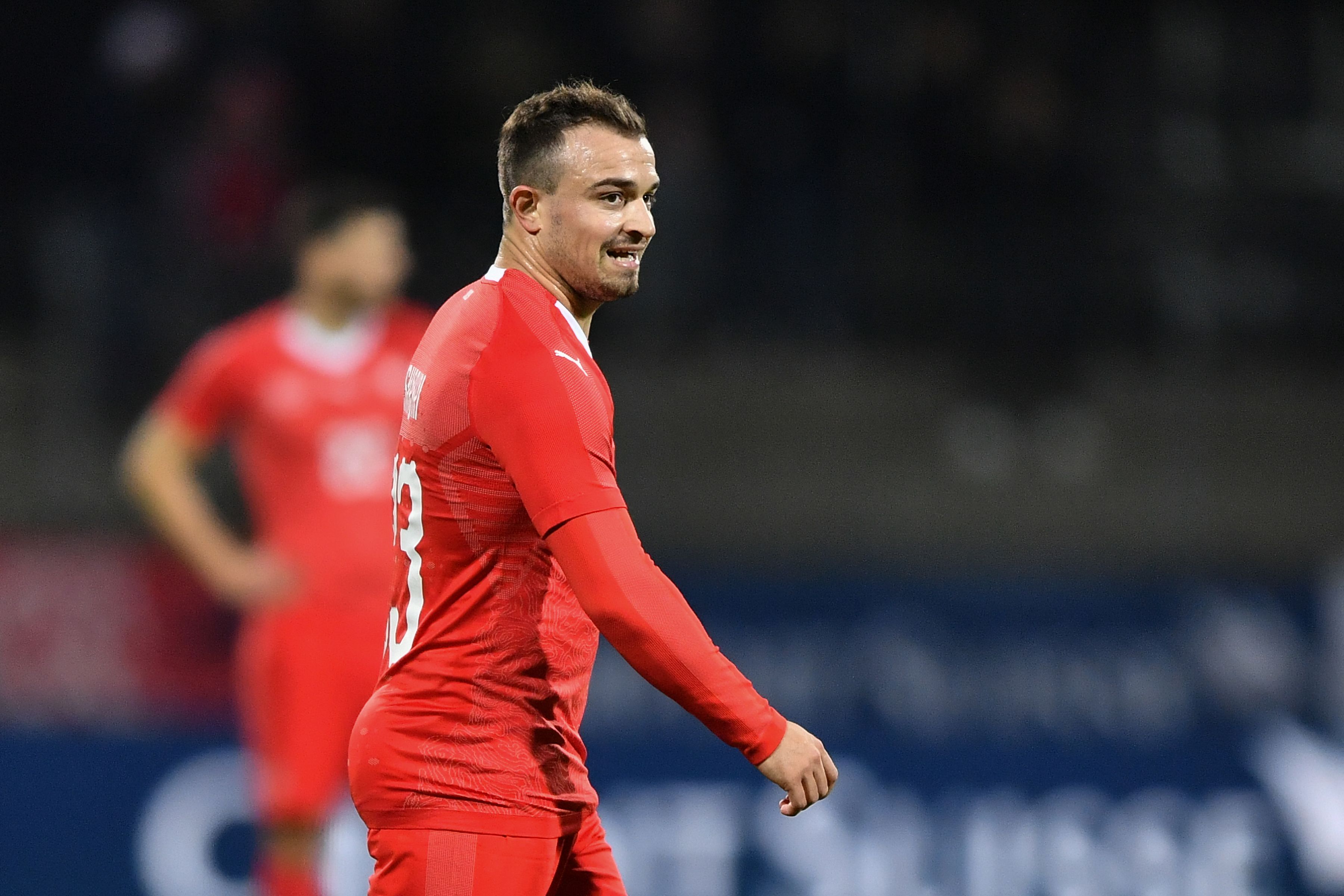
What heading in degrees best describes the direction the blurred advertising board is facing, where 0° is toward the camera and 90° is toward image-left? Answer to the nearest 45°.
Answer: approximately 0°

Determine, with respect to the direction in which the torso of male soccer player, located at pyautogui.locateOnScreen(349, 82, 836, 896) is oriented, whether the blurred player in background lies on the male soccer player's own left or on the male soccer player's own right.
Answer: on the male soccer player's own left

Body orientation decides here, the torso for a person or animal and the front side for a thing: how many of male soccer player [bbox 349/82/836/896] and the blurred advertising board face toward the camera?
1

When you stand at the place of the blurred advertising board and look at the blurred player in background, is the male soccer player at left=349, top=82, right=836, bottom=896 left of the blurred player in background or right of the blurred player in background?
left

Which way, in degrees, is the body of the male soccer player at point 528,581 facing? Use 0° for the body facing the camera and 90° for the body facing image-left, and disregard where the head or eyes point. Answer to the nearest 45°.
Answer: approximately 270°

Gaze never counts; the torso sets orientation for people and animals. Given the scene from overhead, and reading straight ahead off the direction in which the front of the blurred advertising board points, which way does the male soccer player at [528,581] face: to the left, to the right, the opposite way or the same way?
to the left

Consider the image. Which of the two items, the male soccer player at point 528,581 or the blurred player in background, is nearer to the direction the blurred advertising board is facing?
the male soccer player
